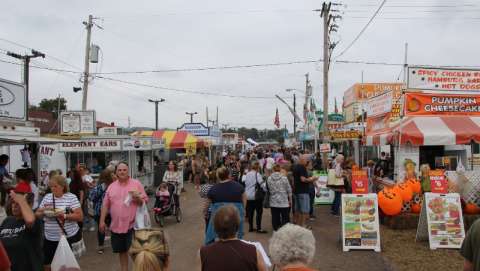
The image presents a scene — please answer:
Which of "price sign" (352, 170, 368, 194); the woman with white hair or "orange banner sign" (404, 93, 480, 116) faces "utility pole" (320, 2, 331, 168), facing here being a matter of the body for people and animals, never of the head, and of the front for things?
the woman with white hair

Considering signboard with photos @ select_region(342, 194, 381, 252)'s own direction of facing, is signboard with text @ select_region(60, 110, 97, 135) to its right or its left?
on its right

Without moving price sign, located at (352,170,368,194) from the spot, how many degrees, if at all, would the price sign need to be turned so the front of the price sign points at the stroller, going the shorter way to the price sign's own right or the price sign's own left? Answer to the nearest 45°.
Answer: approximately 90° to the price sign's own right

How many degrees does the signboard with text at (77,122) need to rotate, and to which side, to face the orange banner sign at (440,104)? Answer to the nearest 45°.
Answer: approximately 45° to its left

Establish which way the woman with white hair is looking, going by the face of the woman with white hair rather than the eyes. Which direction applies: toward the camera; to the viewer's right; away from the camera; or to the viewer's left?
away from the camera

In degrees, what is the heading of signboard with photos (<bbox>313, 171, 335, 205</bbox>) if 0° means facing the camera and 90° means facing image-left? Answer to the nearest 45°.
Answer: approximately 0°

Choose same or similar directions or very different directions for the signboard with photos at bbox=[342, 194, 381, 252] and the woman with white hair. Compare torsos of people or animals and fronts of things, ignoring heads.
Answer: very different directions
